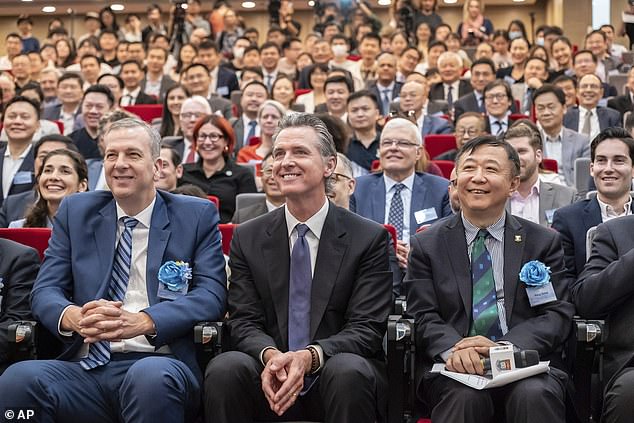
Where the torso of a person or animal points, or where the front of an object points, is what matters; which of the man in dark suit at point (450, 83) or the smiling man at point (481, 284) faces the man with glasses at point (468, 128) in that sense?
the man in dark suit

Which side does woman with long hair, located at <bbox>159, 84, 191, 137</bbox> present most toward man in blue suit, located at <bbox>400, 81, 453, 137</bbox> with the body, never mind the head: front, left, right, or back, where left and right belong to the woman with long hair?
left

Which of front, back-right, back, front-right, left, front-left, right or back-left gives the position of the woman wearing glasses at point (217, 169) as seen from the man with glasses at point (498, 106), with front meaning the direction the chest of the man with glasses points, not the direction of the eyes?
front-right

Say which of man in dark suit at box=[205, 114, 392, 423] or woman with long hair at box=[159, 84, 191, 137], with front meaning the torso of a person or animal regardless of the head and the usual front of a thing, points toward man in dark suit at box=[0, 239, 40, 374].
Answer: the woman with long hair

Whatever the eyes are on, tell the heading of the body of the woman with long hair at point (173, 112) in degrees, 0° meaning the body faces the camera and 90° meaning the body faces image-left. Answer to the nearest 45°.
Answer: approximately 0°

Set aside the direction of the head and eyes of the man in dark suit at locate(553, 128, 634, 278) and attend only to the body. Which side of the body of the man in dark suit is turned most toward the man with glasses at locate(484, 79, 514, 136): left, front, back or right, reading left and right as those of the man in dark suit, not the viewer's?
back

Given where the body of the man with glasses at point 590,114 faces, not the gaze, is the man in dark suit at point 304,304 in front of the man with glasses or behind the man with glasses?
in front

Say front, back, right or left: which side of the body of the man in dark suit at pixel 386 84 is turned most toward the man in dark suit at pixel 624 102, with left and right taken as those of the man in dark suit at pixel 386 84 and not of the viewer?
left

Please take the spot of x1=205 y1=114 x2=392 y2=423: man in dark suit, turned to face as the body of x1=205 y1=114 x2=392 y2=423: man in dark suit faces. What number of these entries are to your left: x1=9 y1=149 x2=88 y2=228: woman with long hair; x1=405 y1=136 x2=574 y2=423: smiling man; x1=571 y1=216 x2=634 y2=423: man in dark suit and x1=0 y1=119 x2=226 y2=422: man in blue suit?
2

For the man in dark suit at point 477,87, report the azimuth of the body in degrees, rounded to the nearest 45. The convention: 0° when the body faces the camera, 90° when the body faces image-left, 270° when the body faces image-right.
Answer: approximately 0°
